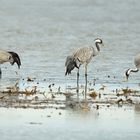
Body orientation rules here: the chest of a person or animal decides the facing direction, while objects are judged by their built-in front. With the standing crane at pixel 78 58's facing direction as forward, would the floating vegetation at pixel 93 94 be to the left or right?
on its right

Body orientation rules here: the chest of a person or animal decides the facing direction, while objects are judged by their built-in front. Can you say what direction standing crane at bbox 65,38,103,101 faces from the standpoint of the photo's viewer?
facing to the right of the viewer

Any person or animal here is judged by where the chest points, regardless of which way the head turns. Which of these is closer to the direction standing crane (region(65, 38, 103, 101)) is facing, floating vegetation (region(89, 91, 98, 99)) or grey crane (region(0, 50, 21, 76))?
the floating vegetation
